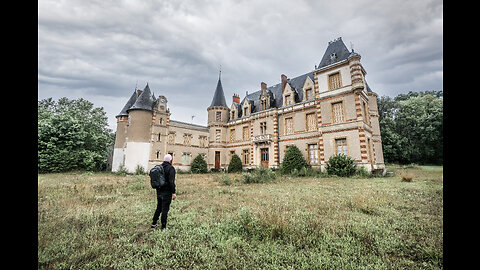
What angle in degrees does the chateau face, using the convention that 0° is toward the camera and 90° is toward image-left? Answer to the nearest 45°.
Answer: approximately 45°

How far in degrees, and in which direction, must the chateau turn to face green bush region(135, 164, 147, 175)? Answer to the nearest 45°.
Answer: approximately 45° to its right
